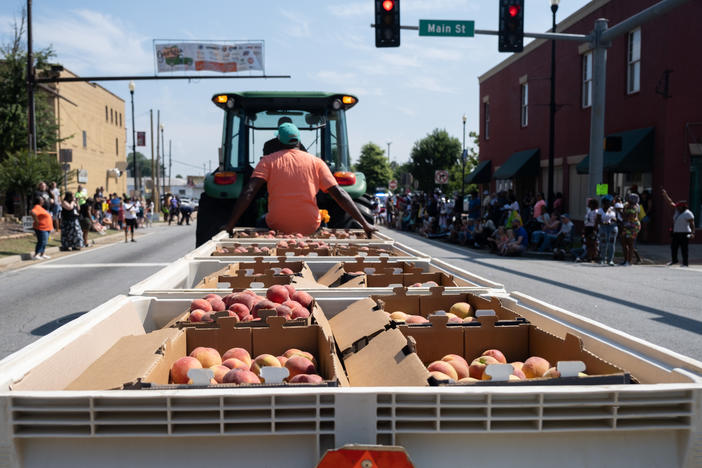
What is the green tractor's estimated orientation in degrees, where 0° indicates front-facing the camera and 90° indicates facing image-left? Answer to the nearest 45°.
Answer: approximately 180°

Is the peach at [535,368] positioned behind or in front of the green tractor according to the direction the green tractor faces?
behind

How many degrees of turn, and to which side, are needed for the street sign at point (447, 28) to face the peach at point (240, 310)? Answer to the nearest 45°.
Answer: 0° — it already faces it

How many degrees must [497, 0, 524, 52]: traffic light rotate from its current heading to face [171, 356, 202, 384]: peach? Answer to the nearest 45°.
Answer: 0° — it already faces it

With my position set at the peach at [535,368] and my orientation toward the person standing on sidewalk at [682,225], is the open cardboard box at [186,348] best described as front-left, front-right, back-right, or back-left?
back-left

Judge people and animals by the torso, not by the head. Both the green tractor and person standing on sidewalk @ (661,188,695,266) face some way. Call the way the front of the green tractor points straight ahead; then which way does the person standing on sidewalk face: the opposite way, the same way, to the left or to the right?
to the left

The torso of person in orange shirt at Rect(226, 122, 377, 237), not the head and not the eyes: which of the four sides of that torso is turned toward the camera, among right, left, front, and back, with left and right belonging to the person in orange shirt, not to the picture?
back

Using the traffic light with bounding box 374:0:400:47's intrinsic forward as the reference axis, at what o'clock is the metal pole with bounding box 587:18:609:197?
The metal pole is roughly at 9 o'clock from the traffic light.

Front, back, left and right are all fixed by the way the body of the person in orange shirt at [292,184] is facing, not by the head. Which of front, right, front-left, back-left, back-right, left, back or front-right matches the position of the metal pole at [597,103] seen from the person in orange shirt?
front-right
